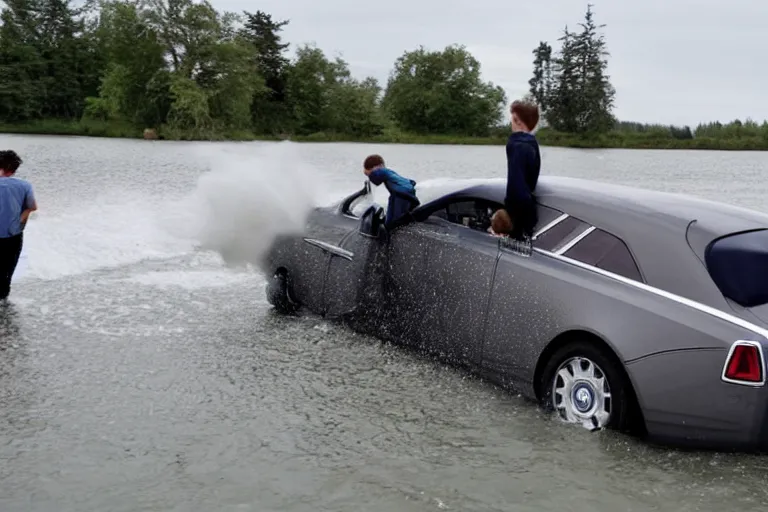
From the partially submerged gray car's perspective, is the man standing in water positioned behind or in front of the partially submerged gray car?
in front

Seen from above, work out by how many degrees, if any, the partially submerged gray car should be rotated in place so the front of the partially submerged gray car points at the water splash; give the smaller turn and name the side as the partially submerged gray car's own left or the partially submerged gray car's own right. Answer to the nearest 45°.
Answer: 0° — it already faces it

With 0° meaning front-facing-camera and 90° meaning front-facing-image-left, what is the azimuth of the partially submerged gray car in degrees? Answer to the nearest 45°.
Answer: approximately 135°
